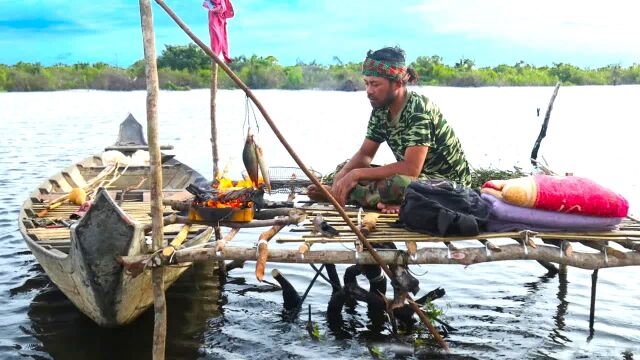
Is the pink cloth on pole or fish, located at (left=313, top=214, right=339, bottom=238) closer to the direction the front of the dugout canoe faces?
the fish

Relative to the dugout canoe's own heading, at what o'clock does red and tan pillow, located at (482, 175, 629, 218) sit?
The red and tan pillow is roughly at 10 o'clock from the dugout canoe.

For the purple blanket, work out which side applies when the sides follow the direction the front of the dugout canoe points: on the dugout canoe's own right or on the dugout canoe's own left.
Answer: on the dugout canoe's own left

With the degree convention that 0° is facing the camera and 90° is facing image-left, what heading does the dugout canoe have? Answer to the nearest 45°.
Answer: approximately 0°

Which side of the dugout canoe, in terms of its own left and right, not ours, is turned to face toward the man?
left

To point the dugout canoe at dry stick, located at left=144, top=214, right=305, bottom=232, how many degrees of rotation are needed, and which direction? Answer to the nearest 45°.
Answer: approximately 45° to its left

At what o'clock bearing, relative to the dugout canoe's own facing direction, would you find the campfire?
The campfire is roughly at 10 o'clock from the dugout canoe.

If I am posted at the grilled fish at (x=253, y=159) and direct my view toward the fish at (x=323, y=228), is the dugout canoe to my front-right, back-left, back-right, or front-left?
back-right
